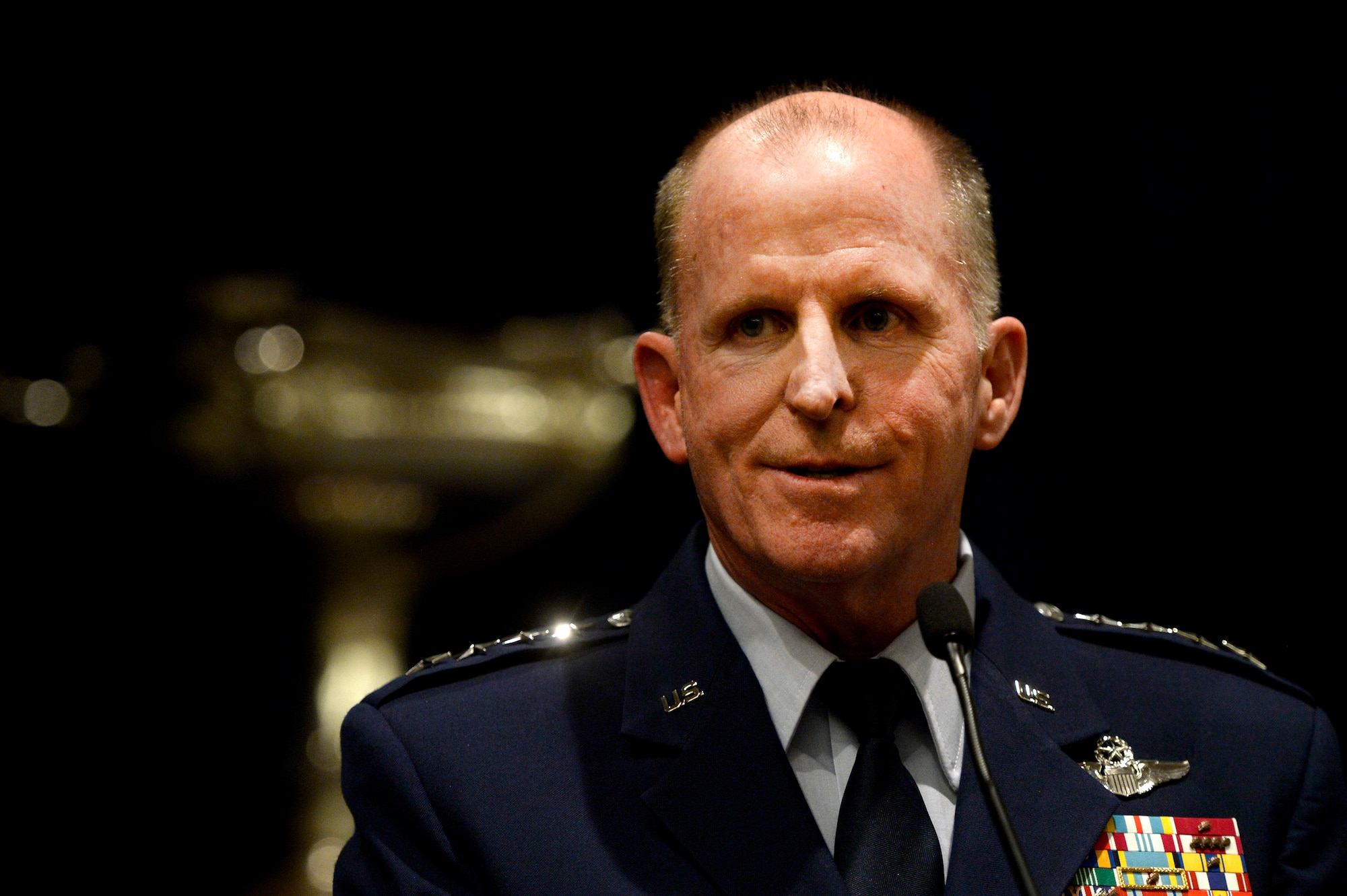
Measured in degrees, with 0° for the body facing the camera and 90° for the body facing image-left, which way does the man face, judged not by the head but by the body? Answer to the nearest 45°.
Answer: approximately 0°

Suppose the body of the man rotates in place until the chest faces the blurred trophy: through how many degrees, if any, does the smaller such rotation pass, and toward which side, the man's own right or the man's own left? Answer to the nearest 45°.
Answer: approximately 135° to the man's own right
